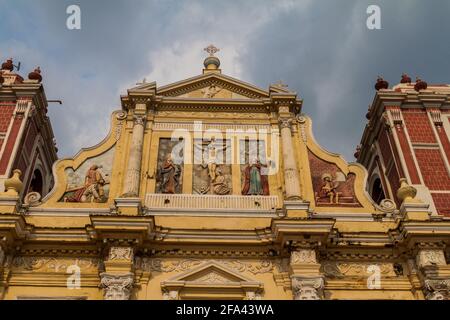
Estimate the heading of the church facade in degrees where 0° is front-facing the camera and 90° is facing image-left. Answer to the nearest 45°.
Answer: approximately 0°
